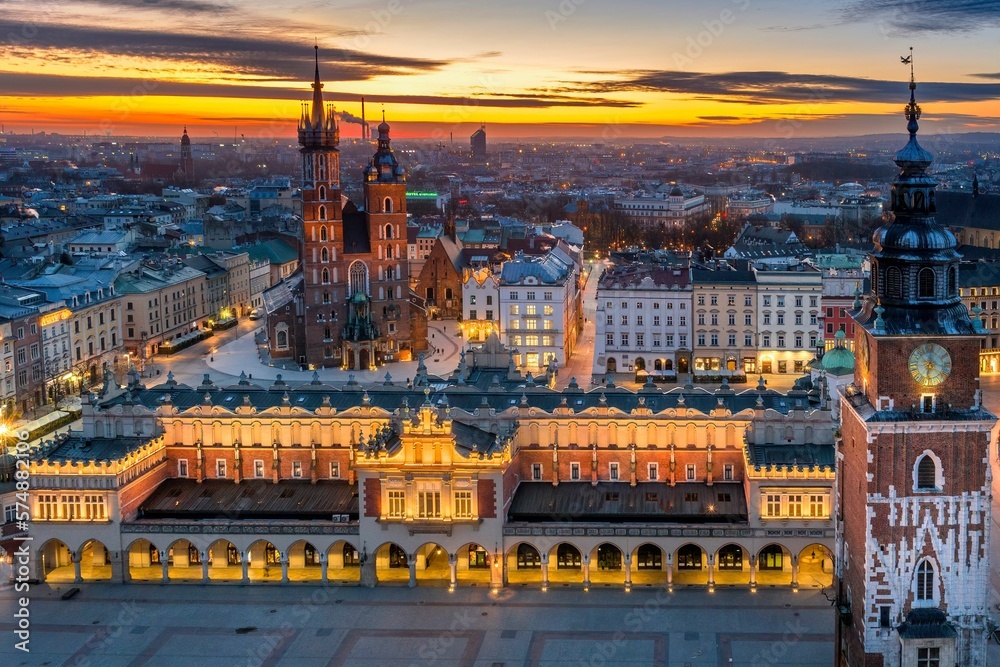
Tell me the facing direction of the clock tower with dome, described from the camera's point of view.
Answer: facing the viewer
